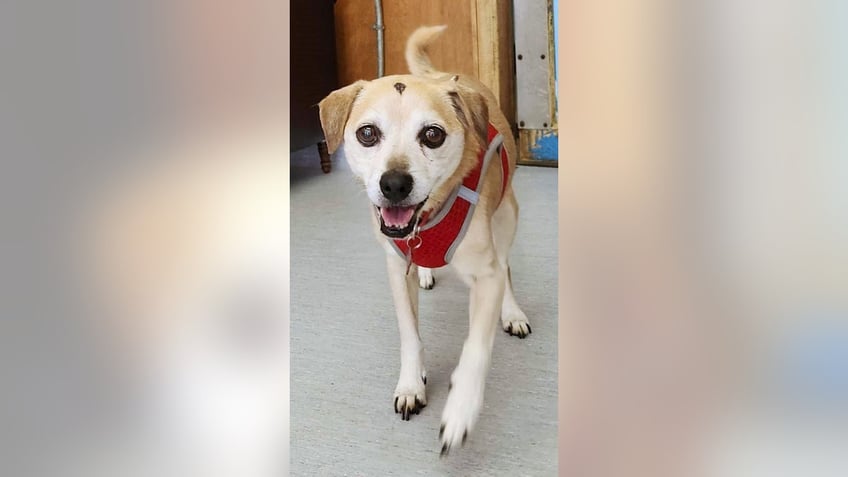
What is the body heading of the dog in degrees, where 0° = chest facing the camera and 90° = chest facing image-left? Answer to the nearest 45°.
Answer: approximately 0°
